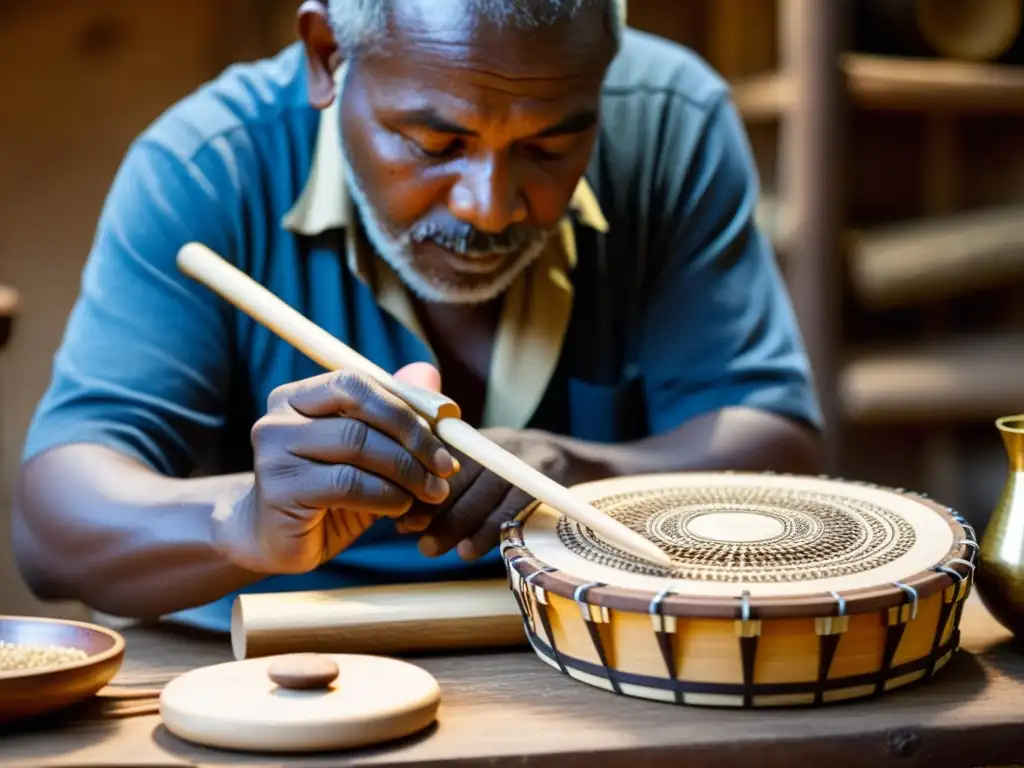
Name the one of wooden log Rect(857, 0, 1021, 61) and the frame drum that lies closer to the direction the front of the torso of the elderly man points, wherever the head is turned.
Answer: the frame drum

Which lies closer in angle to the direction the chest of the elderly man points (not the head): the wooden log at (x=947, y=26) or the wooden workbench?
the wooden workbench

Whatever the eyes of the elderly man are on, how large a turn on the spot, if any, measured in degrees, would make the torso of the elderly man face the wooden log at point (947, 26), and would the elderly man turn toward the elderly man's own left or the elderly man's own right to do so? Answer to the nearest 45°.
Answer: approximately 135° to the elderly man's own left

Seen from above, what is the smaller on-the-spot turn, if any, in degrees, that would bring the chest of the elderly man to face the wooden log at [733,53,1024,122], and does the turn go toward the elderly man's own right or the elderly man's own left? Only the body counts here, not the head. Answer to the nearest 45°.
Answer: approximately 135° to the elderly man's own left

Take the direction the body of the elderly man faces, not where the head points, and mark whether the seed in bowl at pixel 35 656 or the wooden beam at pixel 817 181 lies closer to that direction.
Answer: the seed in bowl

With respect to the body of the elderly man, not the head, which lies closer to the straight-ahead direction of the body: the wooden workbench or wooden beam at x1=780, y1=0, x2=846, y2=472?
the wooden workbench

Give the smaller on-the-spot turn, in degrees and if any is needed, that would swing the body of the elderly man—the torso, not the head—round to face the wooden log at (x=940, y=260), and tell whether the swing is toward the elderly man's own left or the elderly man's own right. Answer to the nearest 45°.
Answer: approximately 135° to the elderly man's own left

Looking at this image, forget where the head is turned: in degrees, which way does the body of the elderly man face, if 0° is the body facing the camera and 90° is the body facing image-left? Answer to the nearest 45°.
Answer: approximately 0°
